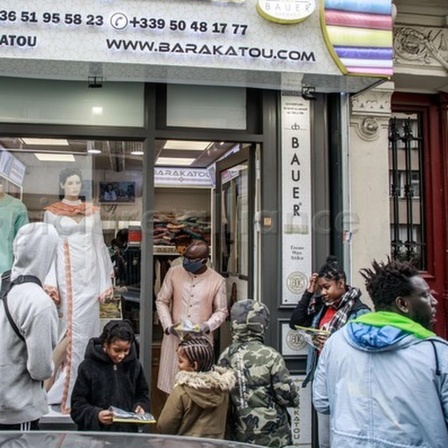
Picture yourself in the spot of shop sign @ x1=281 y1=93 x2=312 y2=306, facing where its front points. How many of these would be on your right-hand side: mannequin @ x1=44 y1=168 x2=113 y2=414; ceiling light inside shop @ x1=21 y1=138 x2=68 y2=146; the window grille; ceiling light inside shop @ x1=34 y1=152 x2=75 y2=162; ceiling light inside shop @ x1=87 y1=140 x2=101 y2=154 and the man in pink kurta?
5

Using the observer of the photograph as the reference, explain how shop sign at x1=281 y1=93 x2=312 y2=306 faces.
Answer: facing the viewer

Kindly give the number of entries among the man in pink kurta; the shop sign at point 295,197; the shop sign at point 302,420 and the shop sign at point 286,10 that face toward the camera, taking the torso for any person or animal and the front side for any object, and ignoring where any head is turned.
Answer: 4

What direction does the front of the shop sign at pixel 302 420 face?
toward the camera

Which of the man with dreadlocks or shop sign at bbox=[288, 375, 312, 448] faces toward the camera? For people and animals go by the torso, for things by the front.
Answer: the shop sign

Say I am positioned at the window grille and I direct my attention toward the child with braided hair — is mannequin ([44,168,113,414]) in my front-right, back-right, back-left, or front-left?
front-right

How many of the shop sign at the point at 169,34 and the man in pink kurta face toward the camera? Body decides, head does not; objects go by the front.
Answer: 2

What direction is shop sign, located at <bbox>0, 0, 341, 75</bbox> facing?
toward the camera

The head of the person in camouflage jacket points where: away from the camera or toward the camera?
away from the camera
